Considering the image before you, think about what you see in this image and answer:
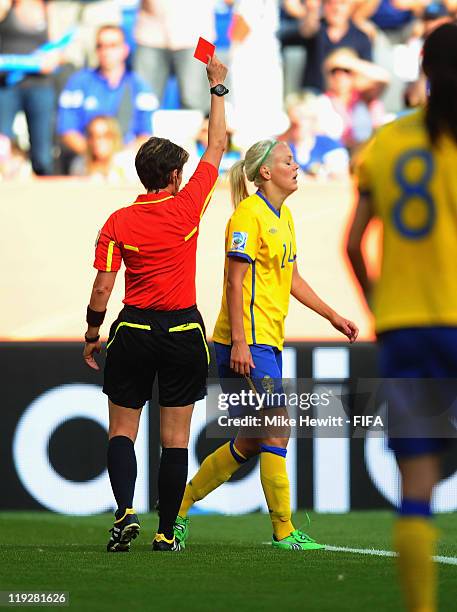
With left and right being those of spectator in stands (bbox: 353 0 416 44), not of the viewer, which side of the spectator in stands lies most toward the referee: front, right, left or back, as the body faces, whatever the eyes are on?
front

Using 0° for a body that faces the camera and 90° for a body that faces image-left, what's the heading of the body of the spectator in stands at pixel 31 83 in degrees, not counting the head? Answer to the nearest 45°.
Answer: approximately 0°

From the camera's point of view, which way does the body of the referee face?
away from the camera

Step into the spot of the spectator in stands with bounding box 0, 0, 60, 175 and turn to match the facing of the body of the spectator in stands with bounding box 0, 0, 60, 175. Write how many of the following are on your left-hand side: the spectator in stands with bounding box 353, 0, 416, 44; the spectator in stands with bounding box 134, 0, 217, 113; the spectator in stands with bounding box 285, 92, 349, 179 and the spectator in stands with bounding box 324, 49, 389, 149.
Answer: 4

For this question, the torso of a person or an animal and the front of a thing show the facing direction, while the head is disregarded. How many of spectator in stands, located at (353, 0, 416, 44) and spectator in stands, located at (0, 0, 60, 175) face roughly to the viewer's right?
0

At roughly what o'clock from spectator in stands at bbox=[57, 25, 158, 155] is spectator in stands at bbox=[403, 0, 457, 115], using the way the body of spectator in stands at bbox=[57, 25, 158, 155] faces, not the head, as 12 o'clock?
spectator in stands at bbox=[403, 0, 457, 115] is roughly at 9 o'clock from spectator in stands at bbox=[57, 25, 158, 155].

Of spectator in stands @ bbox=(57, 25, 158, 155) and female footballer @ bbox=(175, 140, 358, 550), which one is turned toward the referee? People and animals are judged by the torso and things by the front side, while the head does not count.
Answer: the spectator in stands

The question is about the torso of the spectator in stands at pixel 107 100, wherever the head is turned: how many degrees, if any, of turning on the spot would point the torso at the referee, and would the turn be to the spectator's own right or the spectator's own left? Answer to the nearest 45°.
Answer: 0° — they already face them

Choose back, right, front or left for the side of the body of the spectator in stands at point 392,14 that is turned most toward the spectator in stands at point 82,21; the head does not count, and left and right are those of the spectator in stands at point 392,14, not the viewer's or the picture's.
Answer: right

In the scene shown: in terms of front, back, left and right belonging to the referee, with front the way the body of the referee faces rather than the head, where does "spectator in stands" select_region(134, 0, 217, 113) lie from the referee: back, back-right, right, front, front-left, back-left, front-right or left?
front

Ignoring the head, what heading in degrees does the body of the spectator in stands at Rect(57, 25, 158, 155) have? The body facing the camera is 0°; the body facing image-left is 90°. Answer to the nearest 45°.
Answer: approximately 0°
